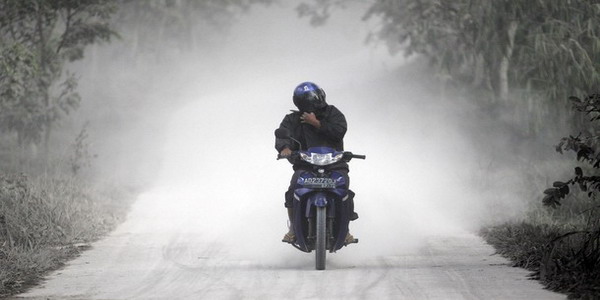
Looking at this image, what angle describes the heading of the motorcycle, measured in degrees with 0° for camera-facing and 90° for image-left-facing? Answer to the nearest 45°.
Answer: approximately 0°
